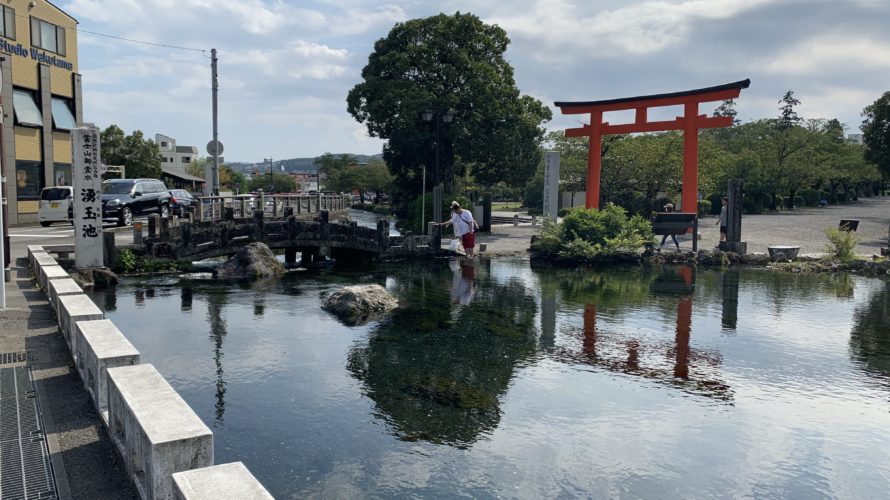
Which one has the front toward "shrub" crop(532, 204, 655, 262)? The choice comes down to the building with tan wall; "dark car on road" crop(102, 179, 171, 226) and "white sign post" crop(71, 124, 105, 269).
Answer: the building with tan wall

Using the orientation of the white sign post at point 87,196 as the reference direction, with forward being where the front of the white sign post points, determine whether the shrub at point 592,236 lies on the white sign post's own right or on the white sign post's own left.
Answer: on the white sign post's own left

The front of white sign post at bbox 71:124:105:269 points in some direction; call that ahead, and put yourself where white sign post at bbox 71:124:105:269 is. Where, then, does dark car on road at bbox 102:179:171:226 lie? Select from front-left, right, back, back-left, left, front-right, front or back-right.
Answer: back

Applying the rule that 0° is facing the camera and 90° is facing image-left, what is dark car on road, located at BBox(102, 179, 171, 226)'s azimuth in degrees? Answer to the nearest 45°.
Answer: approximately 45°

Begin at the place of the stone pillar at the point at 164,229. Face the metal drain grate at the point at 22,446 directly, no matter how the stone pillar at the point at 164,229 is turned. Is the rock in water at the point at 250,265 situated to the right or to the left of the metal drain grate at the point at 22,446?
left

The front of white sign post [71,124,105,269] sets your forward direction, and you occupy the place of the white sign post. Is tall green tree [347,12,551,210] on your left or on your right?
on your left

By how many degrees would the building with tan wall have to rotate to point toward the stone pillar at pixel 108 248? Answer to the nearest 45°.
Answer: approximately 45° to its right

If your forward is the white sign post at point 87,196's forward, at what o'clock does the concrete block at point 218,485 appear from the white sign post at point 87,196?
The concrete block is roughly at 12 o'clock from the white sign post.

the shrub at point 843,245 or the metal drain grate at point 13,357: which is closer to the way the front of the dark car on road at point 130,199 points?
the metal drain grate

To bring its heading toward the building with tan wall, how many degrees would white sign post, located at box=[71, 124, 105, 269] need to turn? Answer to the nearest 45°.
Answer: approximately 180°

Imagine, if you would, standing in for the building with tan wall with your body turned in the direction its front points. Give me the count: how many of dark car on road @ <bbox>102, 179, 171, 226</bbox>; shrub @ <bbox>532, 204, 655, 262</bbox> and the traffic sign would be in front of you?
3

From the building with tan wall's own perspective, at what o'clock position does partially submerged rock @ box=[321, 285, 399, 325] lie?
The partially submerged rock is roughly at 1 o'clock from the building with tan wall.
